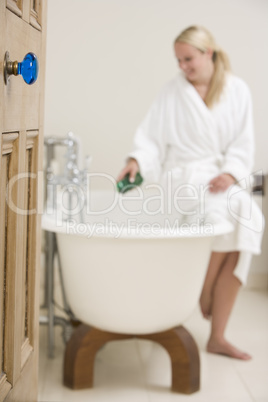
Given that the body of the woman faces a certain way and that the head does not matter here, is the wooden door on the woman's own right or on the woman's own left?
on the woman's own right
